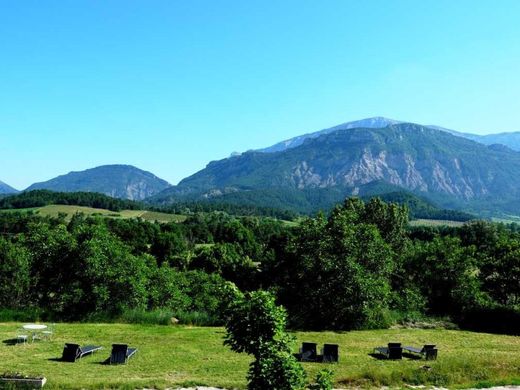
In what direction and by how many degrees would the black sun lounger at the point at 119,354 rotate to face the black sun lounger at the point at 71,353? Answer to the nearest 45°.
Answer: approximately 135° to its left

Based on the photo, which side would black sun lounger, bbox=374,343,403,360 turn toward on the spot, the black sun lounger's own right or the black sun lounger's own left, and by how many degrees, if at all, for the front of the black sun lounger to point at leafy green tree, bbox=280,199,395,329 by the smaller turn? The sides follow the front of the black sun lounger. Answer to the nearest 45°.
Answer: approximately 45° to the black sun lounger's own right

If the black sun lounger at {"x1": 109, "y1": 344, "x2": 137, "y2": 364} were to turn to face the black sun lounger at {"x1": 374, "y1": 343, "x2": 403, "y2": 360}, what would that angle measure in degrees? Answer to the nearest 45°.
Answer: approximately 45° to its right

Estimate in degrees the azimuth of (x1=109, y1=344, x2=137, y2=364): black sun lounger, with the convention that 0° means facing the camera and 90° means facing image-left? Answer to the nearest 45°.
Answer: approximately 225°

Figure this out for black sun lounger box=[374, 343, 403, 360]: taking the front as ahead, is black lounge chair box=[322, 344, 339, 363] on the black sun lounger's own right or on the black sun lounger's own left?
on the black sun lounger's own left

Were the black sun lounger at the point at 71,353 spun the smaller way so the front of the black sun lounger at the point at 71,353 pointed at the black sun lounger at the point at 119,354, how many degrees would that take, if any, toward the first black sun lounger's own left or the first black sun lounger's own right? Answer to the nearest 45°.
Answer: approximately 45° to the first black sun lounger's own right
